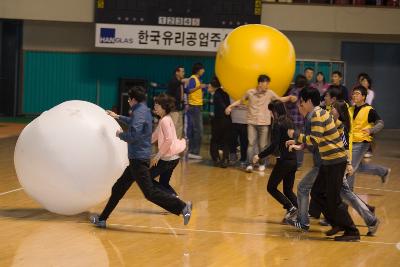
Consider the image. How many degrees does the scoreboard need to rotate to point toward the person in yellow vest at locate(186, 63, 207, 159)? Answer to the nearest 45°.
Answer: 0° — it already faces them

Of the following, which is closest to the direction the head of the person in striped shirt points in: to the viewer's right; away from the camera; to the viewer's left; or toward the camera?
to the viewer's left

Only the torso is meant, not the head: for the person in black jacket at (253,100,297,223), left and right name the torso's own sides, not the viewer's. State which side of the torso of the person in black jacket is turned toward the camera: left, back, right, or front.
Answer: left

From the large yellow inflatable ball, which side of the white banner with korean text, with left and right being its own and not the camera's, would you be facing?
front

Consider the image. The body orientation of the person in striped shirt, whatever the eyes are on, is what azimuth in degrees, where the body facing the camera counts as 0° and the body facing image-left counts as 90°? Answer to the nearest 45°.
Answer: approximately 90°

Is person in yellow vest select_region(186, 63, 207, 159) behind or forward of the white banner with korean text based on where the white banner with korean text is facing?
forward

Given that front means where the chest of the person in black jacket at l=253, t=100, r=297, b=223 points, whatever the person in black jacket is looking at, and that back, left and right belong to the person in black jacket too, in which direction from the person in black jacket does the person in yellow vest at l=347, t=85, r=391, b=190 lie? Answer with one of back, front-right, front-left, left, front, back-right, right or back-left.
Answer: back-right

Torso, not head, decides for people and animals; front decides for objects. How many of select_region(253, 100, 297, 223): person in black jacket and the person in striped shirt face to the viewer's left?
2
